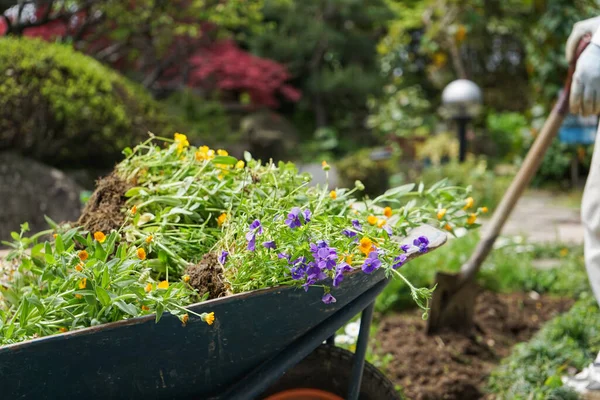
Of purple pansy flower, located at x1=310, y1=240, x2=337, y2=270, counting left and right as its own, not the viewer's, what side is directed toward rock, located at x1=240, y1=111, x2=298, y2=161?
back

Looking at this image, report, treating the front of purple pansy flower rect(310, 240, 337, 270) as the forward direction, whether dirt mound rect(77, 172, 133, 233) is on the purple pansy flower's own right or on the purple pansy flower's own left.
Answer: on the purple pansy flower's own right

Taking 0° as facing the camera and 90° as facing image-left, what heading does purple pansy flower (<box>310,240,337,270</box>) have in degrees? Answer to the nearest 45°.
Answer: approximately 0°

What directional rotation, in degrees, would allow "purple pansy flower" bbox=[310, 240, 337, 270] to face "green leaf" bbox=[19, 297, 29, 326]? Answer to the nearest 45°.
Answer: approximately 90° to its right

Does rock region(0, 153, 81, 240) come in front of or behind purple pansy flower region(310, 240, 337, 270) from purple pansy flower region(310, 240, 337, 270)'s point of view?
behind
